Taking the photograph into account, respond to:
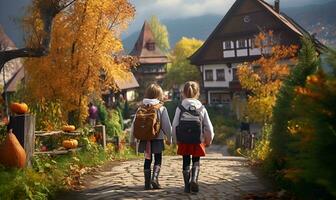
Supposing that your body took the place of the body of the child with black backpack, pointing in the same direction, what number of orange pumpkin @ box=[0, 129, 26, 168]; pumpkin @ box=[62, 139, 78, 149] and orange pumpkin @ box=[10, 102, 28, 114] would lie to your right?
0

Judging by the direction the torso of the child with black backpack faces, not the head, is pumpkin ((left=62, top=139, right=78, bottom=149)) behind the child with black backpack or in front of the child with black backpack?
in front

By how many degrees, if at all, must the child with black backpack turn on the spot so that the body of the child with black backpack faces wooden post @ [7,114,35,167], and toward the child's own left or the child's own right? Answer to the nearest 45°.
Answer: approximately 90° to the child's own left

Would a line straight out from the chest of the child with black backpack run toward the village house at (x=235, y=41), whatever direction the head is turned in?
yes

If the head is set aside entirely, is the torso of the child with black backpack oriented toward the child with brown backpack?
no

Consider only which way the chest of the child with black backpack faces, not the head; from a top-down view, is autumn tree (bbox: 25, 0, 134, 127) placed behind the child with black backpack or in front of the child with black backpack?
in front

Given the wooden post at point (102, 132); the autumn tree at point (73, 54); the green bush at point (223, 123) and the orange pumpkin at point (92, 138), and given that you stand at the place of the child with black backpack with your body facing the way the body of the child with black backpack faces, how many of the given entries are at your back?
0

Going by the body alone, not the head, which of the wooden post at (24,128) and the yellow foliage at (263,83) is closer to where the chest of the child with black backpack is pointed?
the yellow foliage

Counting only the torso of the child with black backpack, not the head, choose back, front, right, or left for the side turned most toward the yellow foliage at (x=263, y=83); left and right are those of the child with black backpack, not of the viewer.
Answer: front

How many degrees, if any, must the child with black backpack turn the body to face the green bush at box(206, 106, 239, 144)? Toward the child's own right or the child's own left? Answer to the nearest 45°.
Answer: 0° — they already face it

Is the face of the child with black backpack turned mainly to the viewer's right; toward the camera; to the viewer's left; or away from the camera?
away from the camera

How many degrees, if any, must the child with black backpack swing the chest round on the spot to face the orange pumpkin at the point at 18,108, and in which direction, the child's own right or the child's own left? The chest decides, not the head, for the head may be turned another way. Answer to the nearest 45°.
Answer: approximately 45° to the child's own left

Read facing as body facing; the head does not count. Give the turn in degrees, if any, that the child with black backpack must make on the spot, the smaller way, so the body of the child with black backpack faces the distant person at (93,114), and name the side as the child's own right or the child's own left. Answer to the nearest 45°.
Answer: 0° — they already face them

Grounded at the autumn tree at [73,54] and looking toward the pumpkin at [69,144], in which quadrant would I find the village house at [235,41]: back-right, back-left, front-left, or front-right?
back-left

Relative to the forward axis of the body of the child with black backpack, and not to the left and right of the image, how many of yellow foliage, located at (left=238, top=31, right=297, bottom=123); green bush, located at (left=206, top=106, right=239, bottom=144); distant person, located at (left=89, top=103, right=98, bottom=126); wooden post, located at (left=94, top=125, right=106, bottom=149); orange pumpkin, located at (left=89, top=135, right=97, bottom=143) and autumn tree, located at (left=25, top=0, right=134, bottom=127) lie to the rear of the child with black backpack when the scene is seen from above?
0

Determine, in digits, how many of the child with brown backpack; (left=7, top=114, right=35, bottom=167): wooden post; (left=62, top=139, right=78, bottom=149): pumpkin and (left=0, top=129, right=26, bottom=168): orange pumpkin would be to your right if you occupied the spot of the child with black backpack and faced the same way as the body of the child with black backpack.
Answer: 0

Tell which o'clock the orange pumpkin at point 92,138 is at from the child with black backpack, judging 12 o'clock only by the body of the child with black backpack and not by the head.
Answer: The orange pumpkin is roughly at 11 o'clock from the child with black backpack.

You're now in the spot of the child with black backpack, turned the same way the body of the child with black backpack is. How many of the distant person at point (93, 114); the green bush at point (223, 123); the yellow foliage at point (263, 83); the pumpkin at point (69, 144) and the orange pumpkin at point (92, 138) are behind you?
0

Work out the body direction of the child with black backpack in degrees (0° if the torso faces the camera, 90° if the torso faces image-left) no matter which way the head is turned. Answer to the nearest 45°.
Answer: approximately 180°

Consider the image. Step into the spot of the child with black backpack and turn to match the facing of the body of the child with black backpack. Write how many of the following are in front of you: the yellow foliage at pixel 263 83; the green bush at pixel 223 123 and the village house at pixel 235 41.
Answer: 3
